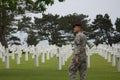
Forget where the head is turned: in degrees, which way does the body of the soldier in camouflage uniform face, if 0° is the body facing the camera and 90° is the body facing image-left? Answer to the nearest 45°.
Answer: approximately 135°
